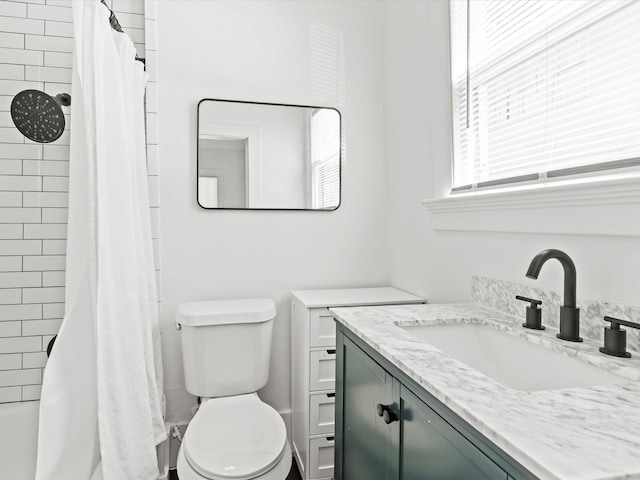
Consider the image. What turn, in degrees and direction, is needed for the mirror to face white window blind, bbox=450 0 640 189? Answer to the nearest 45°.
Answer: approximately 45° to its left

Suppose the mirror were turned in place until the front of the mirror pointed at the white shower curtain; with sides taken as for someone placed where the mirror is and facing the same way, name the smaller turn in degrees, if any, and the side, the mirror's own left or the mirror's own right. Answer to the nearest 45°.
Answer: approximately 45° to the mirror's own right

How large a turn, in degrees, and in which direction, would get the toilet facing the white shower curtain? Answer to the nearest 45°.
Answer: approximately 45° to its right

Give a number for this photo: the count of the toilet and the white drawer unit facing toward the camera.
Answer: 2

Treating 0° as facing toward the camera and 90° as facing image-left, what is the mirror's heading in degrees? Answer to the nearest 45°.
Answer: approximately 0°

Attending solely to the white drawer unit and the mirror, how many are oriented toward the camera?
2

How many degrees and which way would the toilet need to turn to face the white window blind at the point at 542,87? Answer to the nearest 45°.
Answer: approximately 45° to its left

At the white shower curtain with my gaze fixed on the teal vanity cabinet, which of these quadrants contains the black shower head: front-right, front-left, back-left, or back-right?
back-left

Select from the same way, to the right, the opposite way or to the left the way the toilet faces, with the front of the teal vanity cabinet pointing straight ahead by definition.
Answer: to the left

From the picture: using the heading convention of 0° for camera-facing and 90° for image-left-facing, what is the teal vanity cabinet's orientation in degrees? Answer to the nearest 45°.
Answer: approximately 45°

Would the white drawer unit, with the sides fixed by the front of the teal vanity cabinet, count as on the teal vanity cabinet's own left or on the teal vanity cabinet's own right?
on the teal vanity cabinet's own right
